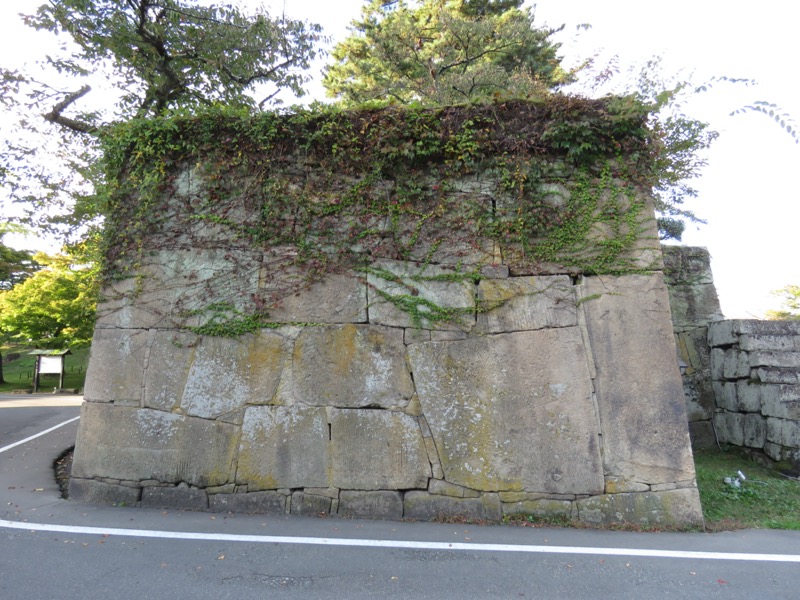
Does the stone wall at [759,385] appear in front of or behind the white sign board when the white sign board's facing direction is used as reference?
in front

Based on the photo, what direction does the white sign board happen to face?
toward the camera

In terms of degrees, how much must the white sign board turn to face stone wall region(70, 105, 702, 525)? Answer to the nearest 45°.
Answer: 0° — it already faces it
